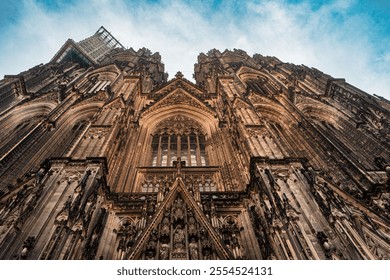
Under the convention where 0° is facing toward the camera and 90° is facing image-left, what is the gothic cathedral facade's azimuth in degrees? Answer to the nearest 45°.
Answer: approximately 0°
